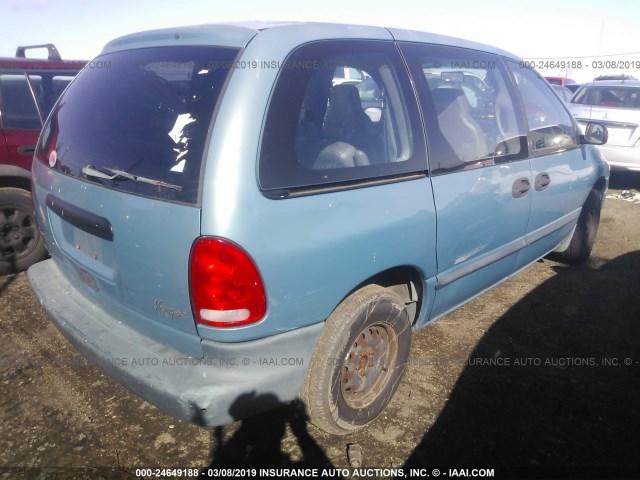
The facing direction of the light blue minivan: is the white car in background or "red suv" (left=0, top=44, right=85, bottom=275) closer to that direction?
the white car in background

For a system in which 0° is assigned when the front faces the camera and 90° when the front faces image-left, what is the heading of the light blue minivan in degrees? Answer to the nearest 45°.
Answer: approximately 225°

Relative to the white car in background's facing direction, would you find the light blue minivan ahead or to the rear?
to the rear

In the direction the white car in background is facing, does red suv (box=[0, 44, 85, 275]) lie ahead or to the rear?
to the rear

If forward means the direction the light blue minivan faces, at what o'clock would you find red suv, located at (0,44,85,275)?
The red suv is roughly at 9 o'clock from the light blue minivan.

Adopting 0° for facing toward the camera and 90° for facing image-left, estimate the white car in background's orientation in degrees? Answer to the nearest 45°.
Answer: approximately 180°
